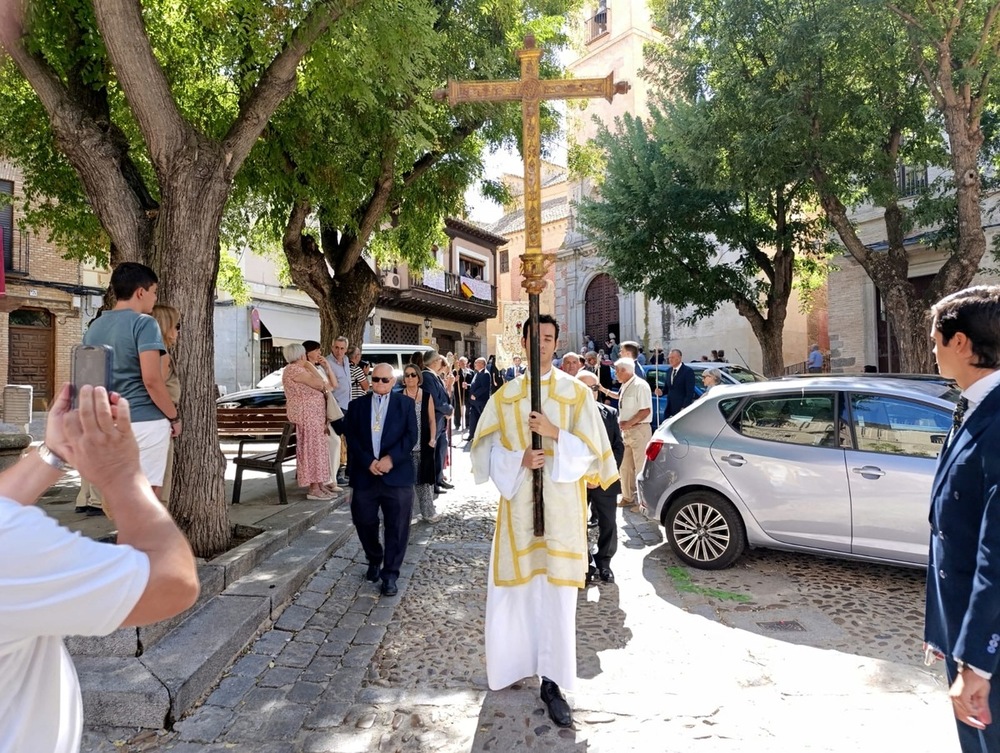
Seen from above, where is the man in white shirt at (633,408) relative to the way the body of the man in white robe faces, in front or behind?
behind

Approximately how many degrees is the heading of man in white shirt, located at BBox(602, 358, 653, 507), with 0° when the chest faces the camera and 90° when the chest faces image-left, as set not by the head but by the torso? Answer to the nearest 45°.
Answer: approximately 45°

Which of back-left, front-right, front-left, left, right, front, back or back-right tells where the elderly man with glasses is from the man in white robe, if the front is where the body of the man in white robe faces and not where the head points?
back-right

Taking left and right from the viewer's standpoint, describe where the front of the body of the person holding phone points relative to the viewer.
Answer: facing away from the viewer and to the right of the viewer

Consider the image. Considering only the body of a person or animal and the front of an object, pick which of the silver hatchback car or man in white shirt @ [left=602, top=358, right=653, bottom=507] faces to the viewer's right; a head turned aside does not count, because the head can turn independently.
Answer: the silver hatchback car

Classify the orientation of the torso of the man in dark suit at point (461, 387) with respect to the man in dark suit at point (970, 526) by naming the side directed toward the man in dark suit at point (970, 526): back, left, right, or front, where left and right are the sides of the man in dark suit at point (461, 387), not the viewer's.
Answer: front

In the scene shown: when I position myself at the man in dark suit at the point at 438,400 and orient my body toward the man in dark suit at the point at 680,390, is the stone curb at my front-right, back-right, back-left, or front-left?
back-right

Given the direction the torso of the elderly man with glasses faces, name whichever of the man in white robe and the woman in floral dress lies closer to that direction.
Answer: the man in white robe

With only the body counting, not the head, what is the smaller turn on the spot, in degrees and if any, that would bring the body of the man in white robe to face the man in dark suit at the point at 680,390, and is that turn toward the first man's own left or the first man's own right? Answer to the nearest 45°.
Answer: approximately 180°

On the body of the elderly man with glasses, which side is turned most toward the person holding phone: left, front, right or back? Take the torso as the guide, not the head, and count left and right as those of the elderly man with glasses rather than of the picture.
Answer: front

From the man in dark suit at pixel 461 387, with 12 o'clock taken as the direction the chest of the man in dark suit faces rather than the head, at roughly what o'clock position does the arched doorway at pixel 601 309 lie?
The arched doorway is roughly at 7 o'clock from the man in dark suit.

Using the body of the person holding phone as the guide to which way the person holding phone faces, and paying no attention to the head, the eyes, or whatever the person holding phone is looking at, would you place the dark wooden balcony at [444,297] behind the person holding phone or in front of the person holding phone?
in front

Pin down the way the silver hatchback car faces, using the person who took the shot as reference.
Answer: facing to the right of the viewer

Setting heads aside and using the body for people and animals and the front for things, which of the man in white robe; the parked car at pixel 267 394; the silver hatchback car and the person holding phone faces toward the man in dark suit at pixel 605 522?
the person holding phone

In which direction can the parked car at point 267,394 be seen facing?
to the viewer's left

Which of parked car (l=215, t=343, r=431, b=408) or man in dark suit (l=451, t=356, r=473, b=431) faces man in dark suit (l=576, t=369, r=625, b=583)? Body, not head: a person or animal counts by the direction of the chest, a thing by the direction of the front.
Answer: man in dark suit (l=451, t=356, r=473, b=431)
